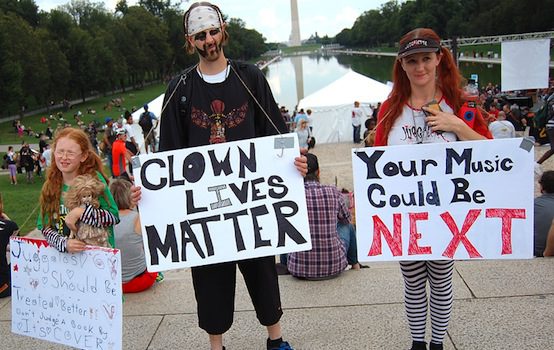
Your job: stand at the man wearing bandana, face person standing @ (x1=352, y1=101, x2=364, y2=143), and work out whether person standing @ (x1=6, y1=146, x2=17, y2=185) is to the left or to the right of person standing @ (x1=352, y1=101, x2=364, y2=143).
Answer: left

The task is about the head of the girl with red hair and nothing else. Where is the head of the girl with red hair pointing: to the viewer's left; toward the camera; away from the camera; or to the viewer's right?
toward the camera

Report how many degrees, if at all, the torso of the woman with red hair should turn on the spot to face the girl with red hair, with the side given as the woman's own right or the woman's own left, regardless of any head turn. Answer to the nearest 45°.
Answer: approximately 90° to the woman's own right

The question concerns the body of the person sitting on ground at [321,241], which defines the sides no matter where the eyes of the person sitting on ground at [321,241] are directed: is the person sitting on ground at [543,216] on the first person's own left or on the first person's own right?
on the first person's own right

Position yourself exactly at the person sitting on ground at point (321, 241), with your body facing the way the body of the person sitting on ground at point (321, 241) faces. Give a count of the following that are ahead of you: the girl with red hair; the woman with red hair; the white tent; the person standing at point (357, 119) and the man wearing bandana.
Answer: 2

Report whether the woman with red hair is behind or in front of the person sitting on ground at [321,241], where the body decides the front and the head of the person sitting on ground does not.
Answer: behind

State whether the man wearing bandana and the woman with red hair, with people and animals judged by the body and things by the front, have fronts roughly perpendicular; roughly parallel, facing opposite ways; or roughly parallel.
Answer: roughly parallel

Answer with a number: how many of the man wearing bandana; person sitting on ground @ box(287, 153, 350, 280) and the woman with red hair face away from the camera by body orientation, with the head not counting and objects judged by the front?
1

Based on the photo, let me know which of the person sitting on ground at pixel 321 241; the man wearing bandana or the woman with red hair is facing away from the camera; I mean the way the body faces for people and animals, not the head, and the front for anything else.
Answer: the person sitting on ground

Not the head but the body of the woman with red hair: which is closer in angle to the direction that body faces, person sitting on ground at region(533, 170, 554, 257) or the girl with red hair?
the girl with red hair

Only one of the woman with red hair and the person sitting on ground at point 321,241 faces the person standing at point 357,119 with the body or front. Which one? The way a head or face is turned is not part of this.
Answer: the person sitting on ground

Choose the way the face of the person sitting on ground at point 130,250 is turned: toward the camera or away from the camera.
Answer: away from the camera

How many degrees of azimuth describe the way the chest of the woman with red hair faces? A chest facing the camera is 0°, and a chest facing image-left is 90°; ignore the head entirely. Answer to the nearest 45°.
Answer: approximately 0°

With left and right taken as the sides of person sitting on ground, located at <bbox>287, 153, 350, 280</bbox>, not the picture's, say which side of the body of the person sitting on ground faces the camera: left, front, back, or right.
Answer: back

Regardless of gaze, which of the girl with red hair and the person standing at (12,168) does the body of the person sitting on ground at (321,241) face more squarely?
the person standing

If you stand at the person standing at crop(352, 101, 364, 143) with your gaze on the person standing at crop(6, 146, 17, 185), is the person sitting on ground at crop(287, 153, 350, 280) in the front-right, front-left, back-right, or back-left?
front-left

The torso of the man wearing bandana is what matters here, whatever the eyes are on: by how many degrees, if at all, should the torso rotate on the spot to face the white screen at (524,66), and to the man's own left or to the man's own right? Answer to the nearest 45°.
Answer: approximately 135° to the man's own left

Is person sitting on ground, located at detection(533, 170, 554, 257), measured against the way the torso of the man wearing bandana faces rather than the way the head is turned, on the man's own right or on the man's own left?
on the man's own left
